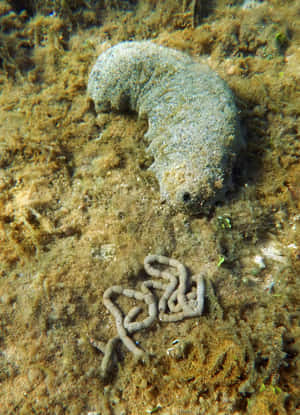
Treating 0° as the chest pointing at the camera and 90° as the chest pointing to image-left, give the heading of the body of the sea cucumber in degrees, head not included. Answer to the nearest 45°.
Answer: approximately 135°

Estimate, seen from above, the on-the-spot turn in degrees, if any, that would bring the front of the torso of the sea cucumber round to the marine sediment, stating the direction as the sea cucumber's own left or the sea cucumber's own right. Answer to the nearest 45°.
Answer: approximately 135° to the sea cucumber's own left
